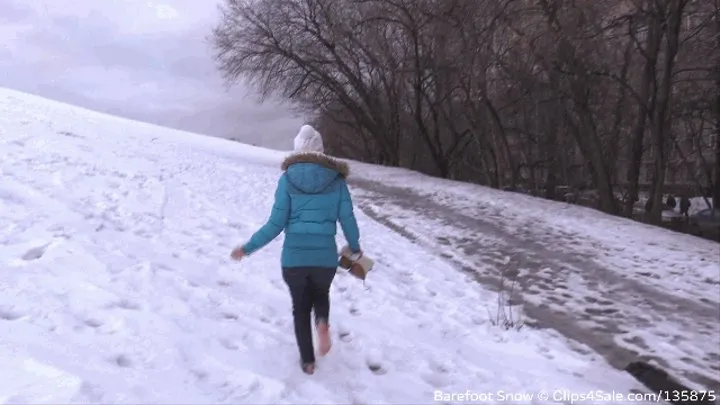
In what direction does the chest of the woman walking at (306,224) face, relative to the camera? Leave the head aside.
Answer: away from the camera
